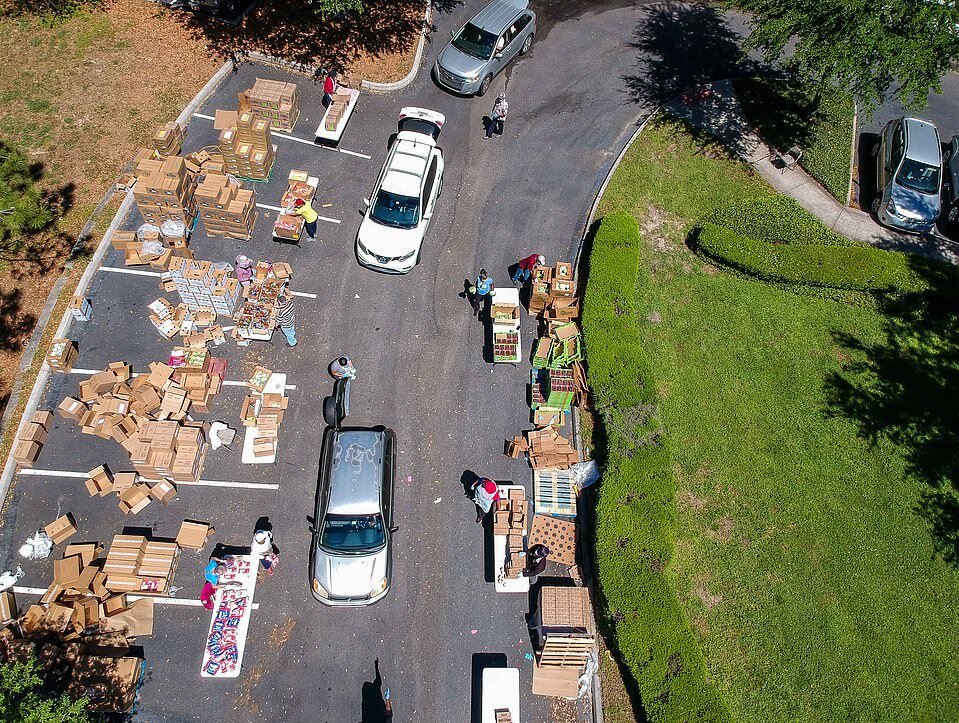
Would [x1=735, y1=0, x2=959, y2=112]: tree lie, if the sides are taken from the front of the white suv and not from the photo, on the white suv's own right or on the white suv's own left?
on the white suv's own left

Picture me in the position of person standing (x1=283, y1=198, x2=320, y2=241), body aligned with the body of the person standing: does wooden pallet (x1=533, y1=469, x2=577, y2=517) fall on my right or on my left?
on my left

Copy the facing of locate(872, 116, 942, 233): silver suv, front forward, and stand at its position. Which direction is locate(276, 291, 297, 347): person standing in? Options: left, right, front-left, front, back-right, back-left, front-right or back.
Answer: front-right

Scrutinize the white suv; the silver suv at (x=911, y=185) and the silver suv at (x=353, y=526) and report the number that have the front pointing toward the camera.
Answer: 3

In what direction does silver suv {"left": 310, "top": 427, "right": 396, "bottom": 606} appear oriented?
toward the camera

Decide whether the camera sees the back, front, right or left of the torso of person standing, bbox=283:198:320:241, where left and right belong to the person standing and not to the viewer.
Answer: left

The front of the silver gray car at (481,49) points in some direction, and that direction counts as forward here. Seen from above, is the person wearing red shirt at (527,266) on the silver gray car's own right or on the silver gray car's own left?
on the silver gray car's own left

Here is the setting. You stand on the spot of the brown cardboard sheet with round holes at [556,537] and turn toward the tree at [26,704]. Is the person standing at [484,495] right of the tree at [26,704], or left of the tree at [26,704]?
right

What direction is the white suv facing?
toward the camera

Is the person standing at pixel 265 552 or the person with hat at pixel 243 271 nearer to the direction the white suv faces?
the person standing

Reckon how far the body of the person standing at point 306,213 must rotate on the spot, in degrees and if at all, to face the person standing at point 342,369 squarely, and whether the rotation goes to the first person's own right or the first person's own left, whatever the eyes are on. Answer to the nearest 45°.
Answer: approximately 90° to the first person's own left

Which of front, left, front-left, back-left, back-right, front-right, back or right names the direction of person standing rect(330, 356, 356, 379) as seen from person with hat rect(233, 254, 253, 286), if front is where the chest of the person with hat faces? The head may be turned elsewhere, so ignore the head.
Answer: front
